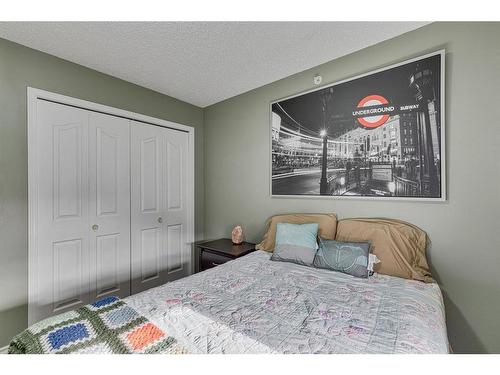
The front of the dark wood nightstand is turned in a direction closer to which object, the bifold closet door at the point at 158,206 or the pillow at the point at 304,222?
the bifold closet door

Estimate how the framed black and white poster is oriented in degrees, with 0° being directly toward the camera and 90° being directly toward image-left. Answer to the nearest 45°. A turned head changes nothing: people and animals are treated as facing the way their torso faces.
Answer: approximately 45°

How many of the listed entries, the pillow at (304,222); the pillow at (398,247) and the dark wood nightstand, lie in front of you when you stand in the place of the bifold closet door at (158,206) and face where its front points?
3

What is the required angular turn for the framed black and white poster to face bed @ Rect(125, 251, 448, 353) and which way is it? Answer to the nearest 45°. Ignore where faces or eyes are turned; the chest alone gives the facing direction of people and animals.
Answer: approximately 45° to its left

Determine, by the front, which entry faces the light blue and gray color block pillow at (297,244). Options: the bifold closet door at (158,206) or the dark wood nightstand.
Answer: the bifold closet door

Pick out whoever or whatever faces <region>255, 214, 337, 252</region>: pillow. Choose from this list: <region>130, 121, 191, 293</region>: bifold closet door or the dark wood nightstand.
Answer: the bifold closet door

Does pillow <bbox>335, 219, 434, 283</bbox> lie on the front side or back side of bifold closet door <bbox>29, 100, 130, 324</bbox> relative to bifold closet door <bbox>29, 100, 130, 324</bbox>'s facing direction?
on the front side

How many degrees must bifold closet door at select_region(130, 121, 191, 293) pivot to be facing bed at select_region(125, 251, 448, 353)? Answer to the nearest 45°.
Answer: approximately 45° to its right

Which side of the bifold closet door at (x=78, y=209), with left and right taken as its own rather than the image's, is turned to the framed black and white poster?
front

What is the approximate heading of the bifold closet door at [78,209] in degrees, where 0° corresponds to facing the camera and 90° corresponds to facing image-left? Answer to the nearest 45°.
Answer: approximately 315°

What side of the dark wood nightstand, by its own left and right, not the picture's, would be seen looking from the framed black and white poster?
left

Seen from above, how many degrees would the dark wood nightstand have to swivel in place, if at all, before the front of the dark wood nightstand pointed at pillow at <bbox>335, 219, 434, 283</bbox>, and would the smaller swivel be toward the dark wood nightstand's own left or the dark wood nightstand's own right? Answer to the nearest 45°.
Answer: approximately 90° to the dark wood nightstand's own left
